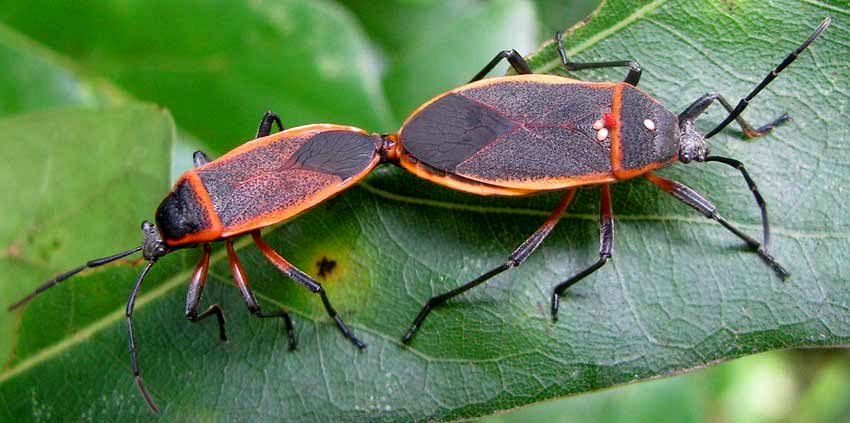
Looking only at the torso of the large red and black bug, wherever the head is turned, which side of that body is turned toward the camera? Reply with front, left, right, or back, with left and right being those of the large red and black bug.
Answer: right

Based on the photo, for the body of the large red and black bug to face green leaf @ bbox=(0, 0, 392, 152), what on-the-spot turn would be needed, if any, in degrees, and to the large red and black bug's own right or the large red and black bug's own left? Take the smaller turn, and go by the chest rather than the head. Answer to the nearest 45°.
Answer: approximately 180°

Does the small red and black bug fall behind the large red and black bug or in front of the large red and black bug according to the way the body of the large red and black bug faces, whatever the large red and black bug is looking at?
behind

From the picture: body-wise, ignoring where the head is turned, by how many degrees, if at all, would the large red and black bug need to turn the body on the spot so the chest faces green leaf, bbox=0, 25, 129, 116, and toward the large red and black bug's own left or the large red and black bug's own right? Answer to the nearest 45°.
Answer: approximately 180°
